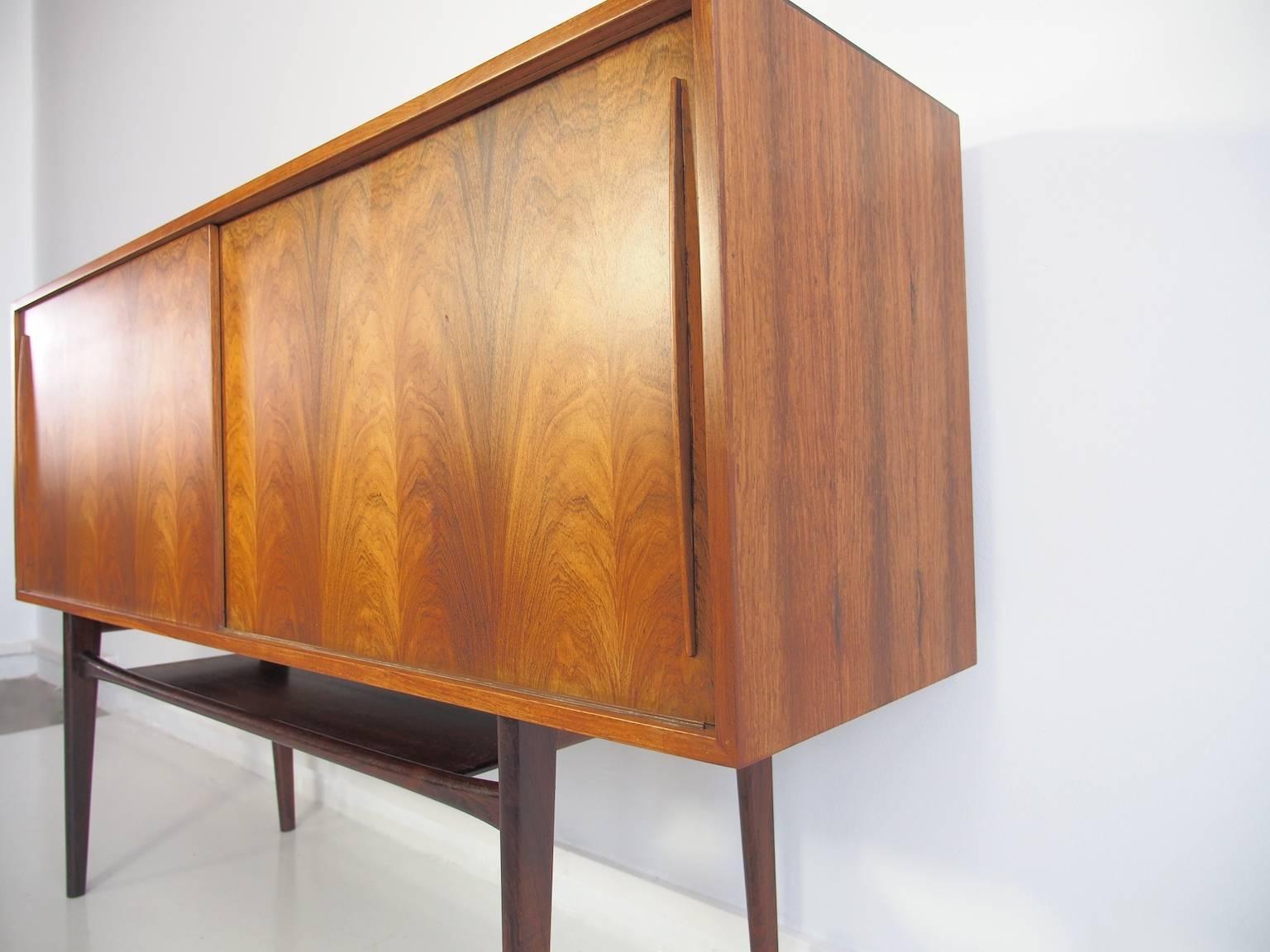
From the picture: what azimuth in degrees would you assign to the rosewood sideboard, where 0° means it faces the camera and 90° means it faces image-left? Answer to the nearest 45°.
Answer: approximately 45°
